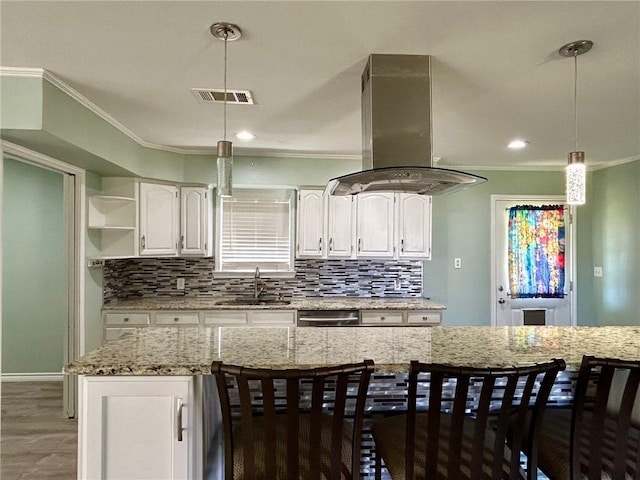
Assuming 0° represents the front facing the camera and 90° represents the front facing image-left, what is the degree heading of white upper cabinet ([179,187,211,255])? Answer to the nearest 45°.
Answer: approximately 0°

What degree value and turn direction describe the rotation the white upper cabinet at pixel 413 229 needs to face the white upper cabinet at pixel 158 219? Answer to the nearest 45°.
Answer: approximately 90° to its right

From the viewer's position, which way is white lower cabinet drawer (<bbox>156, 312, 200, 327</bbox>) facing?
facing the viewer

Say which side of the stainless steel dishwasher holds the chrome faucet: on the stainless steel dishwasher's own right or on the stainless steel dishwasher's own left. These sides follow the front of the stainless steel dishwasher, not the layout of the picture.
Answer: on the stainless steel dishwasher's own right

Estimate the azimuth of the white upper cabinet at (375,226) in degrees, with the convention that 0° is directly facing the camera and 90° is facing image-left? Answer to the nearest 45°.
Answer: approximately 0°

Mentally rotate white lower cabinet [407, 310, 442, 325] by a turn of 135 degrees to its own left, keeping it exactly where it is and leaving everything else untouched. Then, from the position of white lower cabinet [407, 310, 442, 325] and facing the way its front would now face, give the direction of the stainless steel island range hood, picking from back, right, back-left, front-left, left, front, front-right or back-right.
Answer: back-right

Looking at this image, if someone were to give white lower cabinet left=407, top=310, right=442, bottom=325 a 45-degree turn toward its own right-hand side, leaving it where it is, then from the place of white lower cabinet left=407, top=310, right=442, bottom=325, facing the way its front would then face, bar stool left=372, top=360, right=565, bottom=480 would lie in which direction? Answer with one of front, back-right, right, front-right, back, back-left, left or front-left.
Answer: front-left

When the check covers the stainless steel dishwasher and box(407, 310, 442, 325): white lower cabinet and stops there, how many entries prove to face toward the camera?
2

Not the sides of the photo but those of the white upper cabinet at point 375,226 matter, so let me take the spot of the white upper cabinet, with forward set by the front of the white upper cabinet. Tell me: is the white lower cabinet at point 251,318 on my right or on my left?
on my right

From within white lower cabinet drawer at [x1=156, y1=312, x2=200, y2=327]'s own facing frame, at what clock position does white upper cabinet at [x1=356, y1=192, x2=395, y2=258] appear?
The white upper cabinet is roughly at 9 o'clock from the white lower cabinet drawer.

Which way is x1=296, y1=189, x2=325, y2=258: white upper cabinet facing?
toward the camera

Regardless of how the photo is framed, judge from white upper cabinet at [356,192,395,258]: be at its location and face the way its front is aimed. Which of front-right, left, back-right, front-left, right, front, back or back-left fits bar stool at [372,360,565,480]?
front

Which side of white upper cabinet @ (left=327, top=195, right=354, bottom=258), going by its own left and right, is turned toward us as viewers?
front
